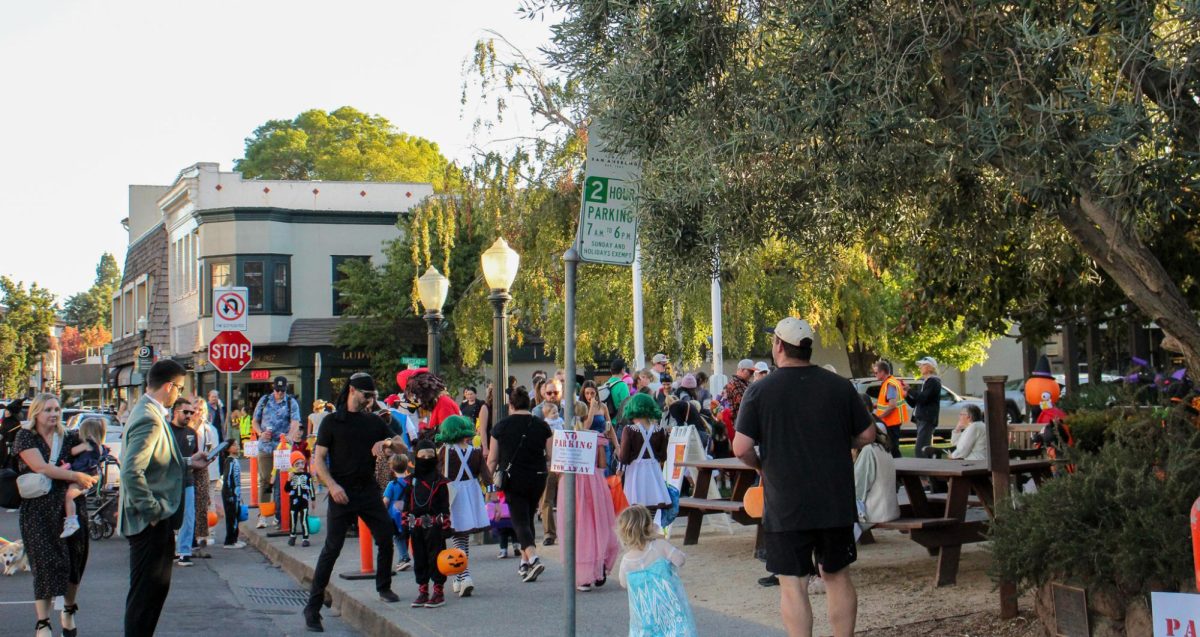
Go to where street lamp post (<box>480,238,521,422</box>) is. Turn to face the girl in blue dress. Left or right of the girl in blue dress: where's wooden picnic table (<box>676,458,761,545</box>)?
left

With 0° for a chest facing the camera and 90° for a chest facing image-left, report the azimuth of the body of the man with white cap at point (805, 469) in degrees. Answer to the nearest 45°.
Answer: approximately 180°

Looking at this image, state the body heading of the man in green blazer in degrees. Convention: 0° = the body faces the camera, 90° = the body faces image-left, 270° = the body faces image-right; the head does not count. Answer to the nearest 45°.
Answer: approximately 270°

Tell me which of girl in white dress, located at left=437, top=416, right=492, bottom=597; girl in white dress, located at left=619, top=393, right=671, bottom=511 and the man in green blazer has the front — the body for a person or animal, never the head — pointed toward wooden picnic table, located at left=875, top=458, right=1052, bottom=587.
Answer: the man in green blazer

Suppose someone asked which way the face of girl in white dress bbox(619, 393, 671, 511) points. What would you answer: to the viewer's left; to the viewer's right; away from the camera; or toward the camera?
away from the camera

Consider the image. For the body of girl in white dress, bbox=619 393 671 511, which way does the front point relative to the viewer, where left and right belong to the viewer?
facing away from the viewer
